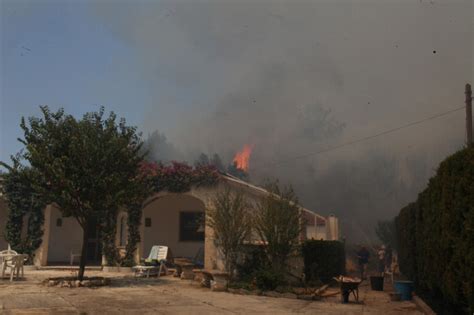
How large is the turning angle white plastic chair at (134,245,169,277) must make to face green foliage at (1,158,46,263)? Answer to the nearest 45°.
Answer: approximately 45° to its right

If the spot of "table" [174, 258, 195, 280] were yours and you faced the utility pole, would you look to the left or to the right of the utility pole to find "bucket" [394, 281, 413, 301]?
right

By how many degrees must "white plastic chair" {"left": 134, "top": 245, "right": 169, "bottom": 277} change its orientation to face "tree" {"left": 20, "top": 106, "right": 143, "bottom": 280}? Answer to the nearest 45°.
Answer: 0° — it already faces it

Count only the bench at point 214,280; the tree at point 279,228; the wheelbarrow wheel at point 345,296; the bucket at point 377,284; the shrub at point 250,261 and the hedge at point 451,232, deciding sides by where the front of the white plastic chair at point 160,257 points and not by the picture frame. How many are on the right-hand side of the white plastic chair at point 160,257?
0

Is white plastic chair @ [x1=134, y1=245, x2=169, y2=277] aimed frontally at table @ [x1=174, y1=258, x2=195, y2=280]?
no

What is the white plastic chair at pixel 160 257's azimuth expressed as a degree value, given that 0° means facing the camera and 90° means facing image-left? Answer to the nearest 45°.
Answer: approximately 45°

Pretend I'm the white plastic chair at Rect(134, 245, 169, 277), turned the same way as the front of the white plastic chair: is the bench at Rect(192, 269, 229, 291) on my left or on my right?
on my left

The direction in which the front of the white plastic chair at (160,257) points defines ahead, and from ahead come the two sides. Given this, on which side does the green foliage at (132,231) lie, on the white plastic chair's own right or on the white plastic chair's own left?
on the white plastic chair's own right

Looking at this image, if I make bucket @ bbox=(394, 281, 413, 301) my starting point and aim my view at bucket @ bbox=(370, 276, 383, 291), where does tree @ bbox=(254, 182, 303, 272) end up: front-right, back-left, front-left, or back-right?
front-left

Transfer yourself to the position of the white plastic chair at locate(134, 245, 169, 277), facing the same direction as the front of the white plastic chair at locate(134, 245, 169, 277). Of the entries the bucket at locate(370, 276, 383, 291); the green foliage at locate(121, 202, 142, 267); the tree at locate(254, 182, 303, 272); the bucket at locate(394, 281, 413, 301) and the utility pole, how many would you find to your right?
1

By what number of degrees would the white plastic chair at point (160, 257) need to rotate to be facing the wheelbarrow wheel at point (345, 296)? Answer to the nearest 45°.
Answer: approximately 90° to its left

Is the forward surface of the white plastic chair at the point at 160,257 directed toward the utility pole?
no

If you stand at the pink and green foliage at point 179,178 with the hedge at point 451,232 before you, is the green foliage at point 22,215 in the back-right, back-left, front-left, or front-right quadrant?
back-right
